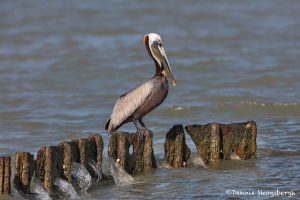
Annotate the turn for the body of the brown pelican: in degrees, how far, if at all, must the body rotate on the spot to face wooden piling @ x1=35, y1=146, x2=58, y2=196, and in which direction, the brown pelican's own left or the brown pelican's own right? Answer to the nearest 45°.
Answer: approximately 135° to the brown pelican's own right

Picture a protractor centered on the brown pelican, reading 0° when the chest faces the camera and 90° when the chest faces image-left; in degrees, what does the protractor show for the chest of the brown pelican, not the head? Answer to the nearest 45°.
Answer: approximately 270°

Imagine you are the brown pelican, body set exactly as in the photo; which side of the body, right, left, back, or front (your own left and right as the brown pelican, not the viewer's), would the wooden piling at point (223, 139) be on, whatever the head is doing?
front

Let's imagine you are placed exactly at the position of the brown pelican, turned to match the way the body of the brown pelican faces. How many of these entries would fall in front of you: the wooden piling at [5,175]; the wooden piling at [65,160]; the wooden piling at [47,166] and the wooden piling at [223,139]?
1

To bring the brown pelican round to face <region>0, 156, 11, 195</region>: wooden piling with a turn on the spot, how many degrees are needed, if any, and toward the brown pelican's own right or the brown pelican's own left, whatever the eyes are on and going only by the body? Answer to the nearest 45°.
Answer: approximately 135° to the brown pelican's own right
